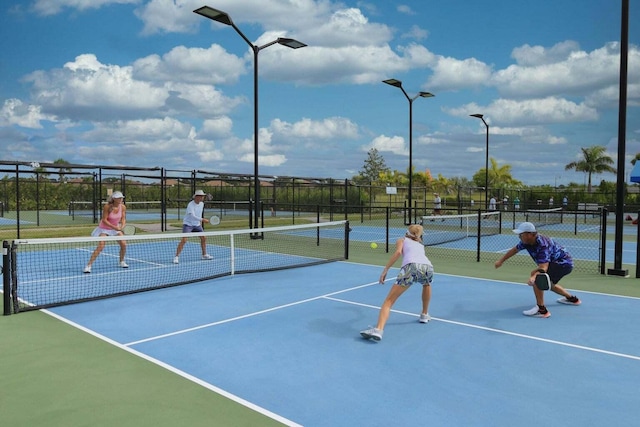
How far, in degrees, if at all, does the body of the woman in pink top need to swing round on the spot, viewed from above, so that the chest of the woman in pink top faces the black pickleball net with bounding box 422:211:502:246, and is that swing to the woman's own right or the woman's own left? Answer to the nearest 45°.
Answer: approximately 90° to the woman's own left

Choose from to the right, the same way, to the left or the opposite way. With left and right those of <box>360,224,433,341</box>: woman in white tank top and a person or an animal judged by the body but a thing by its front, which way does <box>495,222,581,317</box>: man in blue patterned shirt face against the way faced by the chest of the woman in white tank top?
to the left

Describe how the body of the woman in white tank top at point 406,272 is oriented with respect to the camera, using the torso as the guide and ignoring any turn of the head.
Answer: away from the camera

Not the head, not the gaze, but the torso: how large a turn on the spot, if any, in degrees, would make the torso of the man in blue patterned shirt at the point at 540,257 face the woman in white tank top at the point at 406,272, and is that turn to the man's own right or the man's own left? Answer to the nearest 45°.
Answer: approximately 45° to the man's own left

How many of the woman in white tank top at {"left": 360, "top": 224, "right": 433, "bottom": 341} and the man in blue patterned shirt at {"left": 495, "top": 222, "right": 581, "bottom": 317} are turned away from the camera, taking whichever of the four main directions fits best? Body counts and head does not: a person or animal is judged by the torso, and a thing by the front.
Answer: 1

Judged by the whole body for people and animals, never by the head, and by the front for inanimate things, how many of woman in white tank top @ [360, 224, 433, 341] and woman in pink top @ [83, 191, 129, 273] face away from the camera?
1

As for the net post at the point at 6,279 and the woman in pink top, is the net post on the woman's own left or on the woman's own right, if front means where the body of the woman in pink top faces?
on the woman's own right

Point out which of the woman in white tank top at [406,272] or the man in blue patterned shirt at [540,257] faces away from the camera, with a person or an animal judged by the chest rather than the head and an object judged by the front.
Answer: the woman in white tank top

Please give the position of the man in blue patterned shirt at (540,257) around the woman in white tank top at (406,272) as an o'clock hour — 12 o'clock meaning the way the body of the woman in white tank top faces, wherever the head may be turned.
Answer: The man in blue patterned shirt is roughly at 2 o'clock from the woman in white tank top.

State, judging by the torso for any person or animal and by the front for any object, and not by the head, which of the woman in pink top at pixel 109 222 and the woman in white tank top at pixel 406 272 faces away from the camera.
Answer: the woman in white tank top

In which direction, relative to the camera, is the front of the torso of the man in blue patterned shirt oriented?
to the viewer's left
